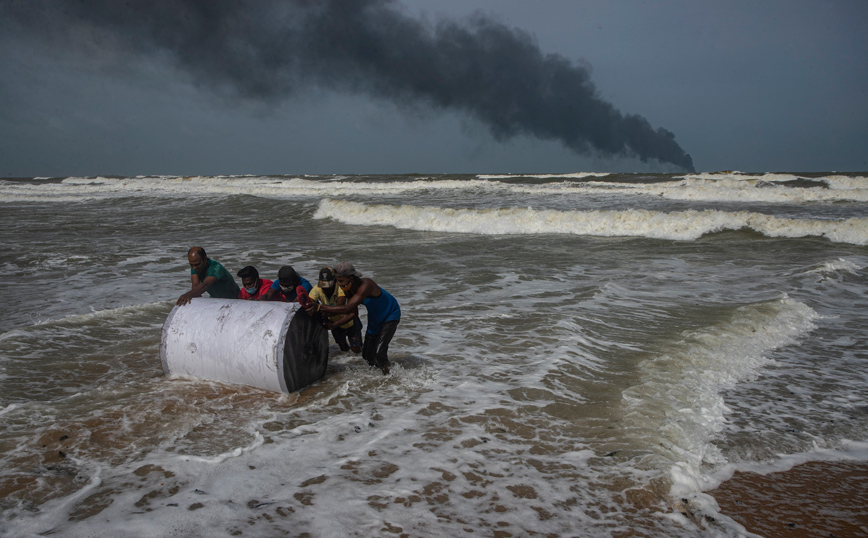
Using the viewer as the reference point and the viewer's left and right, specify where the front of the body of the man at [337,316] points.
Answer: facing the viewer and to the left of the viewer

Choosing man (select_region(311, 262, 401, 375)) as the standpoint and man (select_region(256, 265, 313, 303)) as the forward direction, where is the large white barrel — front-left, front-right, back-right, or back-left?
front-left

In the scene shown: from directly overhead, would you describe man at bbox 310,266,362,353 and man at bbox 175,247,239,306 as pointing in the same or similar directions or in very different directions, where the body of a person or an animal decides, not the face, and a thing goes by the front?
same or similar directions

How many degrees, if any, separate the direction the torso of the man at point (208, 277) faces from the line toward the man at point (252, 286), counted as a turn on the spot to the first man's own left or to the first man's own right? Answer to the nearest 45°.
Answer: approximately 90° to the first man's own left

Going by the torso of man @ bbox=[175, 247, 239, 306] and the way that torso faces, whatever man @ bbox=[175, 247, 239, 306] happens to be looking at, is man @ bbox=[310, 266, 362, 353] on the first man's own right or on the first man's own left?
on the first man's own left

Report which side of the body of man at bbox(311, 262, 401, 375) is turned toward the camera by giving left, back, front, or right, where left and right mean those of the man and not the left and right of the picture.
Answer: left

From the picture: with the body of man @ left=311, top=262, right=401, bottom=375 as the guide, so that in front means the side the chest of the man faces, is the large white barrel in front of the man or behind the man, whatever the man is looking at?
in front

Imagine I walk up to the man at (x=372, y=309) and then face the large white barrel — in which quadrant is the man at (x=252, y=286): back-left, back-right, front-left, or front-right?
front-right

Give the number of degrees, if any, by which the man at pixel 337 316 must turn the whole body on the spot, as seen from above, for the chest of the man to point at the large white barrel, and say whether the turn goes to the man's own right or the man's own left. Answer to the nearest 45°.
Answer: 0° — they already face it

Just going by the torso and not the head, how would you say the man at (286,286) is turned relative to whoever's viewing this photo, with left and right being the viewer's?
facing the viewer

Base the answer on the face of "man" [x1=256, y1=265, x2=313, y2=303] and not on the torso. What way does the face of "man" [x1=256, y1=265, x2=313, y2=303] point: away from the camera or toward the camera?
toward the camera

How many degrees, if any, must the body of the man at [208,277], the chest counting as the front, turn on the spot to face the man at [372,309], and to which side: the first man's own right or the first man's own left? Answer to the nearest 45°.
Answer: approximately 90° to the first man's own left
